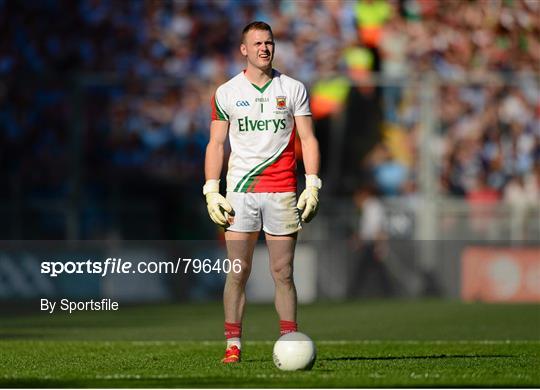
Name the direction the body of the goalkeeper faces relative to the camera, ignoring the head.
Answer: toward the camera
